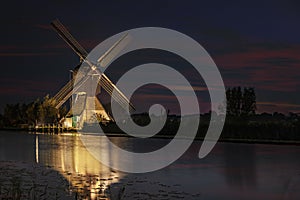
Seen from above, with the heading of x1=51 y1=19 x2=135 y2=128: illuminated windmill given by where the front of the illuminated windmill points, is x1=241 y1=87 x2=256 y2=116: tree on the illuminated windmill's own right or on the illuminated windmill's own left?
on the illuminated windmill's own left

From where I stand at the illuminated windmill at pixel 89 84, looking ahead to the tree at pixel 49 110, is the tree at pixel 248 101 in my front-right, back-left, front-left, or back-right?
back-right

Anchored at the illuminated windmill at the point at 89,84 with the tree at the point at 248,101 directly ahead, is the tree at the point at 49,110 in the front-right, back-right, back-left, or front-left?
back-left
